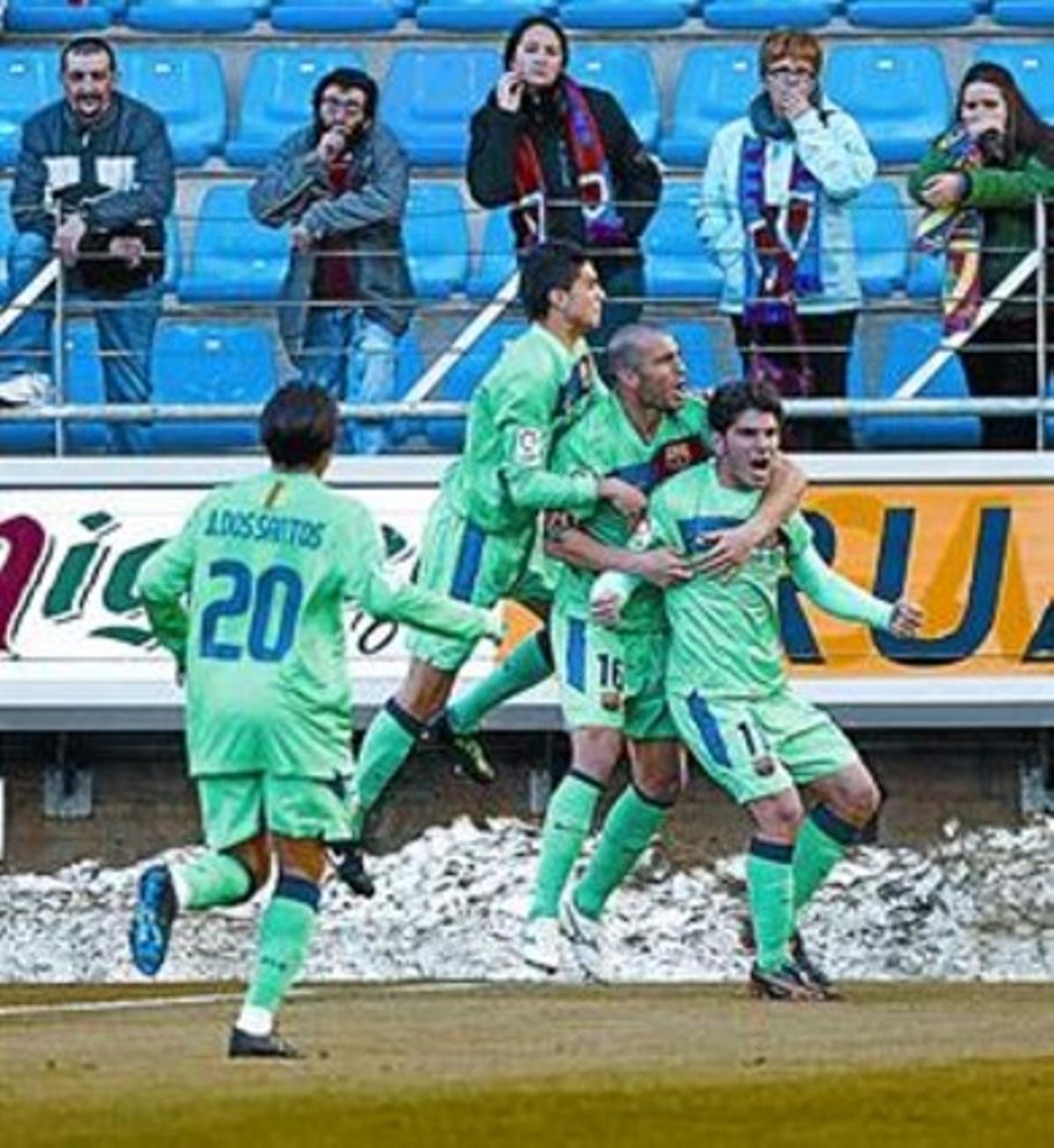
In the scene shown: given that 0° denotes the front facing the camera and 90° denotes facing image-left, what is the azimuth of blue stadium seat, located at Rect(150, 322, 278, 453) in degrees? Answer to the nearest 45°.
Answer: approximately 0°

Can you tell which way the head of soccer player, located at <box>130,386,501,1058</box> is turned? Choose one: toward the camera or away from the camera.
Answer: away from the camera

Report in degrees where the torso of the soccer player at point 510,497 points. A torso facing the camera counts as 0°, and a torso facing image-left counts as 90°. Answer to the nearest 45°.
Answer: approximately 270°

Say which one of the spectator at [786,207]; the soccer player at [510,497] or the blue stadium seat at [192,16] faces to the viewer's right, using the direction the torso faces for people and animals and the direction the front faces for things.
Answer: the soccer player

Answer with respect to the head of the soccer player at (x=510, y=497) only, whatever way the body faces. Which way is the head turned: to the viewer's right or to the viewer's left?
to the viewer's right

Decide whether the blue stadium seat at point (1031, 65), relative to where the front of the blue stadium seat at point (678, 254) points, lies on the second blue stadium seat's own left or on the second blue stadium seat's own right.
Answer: on the second blue stadium seat's own left

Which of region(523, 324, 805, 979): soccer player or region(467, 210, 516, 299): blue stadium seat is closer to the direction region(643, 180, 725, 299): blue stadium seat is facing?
the soccer player

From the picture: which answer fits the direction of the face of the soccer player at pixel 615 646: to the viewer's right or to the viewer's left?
to the viewer's right

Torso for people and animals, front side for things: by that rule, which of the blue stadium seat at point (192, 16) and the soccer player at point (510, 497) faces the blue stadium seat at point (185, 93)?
the blue stadium seat at point (192, 16)
